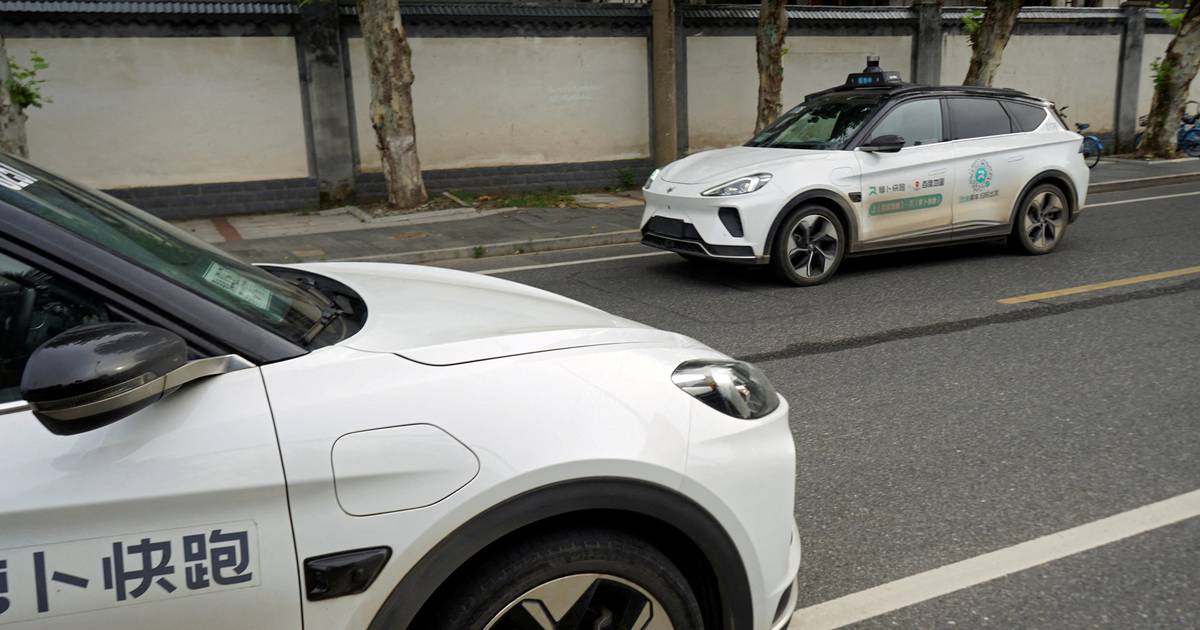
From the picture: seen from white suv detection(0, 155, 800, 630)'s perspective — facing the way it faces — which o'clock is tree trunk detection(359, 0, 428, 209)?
The tree trunk is roughly at 9 o'clock from the white suv.

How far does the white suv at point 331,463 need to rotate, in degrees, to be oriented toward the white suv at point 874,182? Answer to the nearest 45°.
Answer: approximately 45° to its left

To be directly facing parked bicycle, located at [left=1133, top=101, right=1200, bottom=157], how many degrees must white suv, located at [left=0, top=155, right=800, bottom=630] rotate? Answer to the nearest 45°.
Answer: approximately 45° to its left

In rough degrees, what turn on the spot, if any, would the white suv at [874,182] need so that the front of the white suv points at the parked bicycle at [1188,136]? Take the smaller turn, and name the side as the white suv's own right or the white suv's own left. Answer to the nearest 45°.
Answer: approximately 180°

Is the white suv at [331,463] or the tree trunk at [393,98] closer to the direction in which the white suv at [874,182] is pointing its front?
the white suv

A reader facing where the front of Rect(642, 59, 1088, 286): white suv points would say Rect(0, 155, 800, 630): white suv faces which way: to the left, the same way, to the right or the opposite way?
the opposite way

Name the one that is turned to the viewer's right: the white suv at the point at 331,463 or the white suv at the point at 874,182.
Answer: the white suv at the point at 331,463

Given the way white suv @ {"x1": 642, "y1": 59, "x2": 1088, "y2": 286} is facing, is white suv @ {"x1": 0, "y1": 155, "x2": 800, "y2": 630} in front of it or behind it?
in front

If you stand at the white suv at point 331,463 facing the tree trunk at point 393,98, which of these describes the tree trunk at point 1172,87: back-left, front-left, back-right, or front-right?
front-right

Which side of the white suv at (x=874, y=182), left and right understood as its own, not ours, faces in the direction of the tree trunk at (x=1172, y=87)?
back

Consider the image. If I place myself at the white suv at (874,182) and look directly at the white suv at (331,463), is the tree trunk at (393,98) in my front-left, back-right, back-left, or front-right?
back-right

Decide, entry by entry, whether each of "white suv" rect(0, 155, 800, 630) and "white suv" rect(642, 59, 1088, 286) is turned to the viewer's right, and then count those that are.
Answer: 1

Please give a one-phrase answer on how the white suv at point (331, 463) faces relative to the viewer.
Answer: facing to the right of the viewer

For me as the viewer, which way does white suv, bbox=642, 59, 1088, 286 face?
facing the viewer and to the left of the viewer

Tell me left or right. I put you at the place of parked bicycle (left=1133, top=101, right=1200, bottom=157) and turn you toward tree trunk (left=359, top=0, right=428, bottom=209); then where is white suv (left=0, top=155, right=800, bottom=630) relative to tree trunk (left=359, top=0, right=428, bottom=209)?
left
